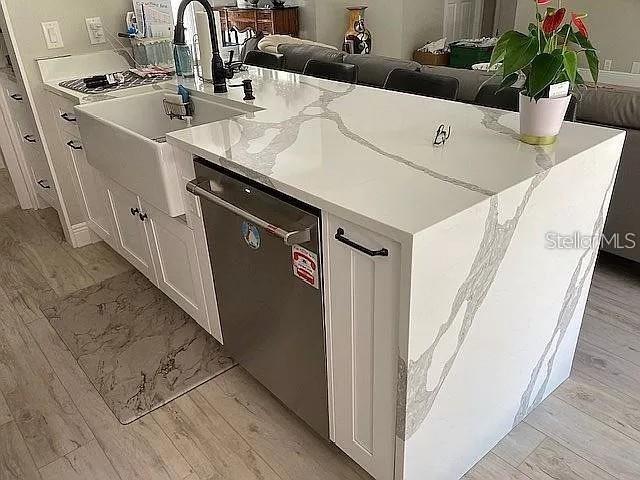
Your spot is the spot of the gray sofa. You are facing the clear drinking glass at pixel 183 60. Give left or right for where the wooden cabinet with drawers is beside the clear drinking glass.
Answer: right

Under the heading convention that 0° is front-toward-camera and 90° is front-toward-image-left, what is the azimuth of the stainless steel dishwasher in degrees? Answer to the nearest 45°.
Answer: approximately 45°

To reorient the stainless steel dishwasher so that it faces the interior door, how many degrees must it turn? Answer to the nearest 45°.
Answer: approximately 180°

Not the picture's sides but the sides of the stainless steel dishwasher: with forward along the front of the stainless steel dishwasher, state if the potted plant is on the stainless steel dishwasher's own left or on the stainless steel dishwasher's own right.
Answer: on the stainless steel dishwasher's own left

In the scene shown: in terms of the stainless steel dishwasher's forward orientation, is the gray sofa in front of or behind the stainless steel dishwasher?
behind

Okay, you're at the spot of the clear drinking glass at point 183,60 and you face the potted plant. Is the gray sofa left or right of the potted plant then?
left

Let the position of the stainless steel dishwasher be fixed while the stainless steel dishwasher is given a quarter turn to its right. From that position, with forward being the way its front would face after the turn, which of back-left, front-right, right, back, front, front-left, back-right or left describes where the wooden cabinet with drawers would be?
front-right

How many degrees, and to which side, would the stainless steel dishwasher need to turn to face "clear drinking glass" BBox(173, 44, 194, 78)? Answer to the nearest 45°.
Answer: approximately 135° to its right

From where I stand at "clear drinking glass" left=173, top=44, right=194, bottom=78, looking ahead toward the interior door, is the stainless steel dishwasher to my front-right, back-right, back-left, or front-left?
back-right
